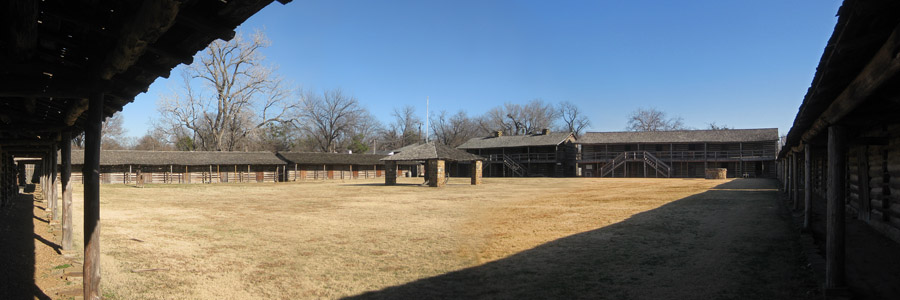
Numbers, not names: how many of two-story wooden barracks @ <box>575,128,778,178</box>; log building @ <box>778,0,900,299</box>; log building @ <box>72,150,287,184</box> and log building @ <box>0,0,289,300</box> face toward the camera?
2

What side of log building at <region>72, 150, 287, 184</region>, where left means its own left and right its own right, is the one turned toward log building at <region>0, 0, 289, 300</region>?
front

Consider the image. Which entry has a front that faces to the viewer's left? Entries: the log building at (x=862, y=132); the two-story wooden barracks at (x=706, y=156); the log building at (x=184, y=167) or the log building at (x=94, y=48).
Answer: the log building at (x=862, y=132)

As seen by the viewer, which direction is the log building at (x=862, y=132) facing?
to the viewer's left

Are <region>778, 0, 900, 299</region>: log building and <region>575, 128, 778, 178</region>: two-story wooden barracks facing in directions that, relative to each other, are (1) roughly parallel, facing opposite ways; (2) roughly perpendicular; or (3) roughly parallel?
roughly perpendicular

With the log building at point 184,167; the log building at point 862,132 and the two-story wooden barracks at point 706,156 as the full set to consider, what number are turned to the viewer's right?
0

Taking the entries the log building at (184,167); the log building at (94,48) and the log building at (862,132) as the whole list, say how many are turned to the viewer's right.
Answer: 1

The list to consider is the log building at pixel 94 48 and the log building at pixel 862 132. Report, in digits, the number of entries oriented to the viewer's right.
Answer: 1

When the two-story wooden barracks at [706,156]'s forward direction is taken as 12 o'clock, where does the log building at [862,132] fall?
The log building is roughly at 12 o'clock from the two-story wooden barracks.

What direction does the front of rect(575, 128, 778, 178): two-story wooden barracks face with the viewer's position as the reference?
facing the viewer

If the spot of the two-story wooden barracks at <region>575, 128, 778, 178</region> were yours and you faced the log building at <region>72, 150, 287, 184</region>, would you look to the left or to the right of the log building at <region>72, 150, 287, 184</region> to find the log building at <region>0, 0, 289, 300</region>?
left

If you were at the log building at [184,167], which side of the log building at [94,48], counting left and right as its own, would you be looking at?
left

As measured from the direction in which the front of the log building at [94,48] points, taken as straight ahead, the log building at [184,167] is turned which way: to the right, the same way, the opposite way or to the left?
to the right

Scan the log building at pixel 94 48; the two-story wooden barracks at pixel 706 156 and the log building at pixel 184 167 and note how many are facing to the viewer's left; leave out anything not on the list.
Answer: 0

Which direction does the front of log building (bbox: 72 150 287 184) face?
toward the camera

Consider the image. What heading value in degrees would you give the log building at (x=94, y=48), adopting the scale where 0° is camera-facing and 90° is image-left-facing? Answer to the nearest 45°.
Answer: approximately 270°

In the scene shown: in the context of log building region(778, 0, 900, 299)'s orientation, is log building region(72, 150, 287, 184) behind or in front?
in front
